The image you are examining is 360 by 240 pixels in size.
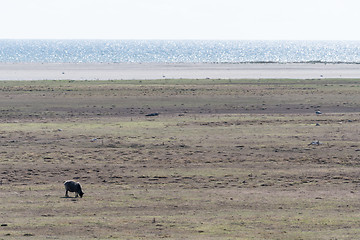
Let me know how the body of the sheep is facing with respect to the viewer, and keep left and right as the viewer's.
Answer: facing to the right of the viewer
